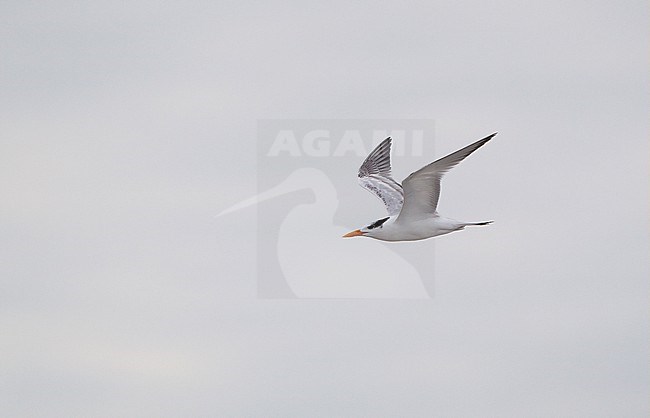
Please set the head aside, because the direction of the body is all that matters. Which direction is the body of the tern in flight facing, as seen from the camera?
to the viewer's left
